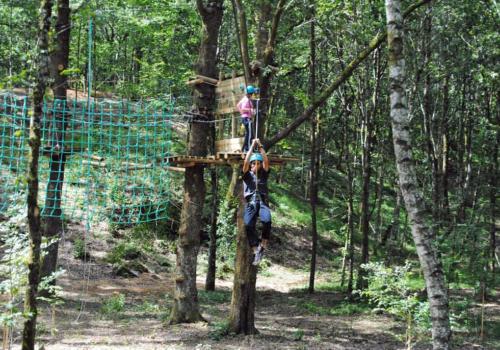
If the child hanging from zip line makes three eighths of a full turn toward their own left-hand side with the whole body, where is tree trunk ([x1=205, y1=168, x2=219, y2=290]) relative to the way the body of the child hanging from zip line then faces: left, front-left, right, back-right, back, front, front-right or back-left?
front-left

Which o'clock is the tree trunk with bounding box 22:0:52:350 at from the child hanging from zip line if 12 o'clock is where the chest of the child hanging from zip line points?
The tree trunk is roughly at 1 o'clock from the child hanging from zip line.

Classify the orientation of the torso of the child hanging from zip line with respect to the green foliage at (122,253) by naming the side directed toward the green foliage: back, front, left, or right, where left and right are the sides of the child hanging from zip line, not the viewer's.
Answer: back

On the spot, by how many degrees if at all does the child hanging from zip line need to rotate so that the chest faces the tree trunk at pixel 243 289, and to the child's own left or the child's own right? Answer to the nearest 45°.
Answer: approximately 180°

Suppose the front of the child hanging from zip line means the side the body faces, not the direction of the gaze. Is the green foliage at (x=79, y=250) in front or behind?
behind

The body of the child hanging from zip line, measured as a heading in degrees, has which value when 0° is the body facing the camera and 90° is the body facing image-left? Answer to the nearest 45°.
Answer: approximately 0°
